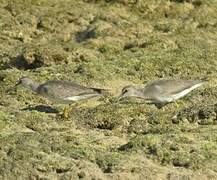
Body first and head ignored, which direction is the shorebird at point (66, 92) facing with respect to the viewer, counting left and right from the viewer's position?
facing to the left of the viewer

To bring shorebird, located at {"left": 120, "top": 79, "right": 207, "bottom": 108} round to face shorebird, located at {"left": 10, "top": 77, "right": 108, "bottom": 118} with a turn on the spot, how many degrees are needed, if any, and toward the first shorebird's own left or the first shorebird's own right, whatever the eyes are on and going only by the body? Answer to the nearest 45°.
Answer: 0° — it already faces it

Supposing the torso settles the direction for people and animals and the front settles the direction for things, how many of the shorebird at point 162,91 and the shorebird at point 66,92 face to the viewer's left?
2

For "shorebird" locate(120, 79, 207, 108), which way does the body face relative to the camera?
to the viewer's left

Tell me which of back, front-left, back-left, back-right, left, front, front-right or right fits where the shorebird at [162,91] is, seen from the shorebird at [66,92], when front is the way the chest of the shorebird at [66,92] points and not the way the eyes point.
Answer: back
